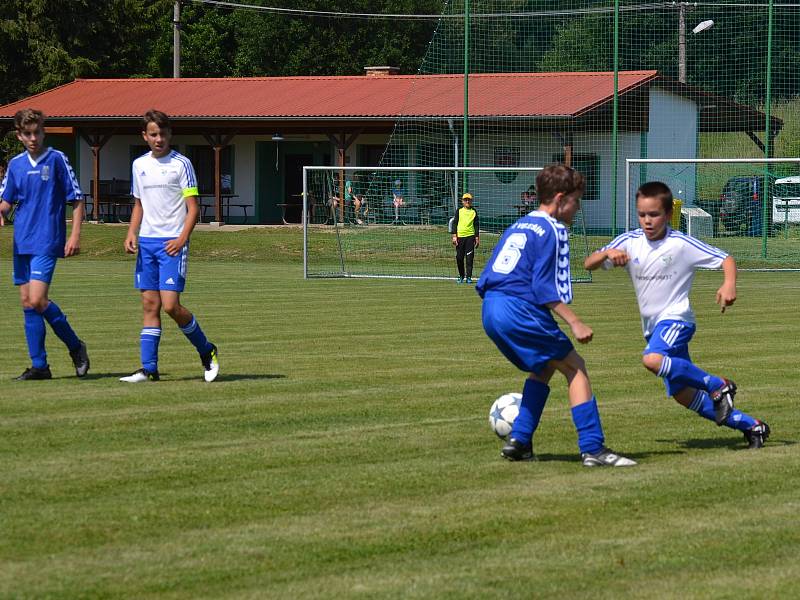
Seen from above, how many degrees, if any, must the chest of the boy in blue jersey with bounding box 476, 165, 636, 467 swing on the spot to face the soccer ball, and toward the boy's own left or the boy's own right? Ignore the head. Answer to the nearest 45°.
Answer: approximately 45° to the boy's own left

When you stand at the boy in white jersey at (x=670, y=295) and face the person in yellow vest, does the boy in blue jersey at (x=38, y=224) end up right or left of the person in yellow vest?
left

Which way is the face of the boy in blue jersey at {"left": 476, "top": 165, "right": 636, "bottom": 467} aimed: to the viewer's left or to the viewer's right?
to the viewer's right

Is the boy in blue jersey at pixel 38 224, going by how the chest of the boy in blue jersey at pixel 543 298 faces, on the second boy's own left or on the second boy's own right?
on the second boy's own left

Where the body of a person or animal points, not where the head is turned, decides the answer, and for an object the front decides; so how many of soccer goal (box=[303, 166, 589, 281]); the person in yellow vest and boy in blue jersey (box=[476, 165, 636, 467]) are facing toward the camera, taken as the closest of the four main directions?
2

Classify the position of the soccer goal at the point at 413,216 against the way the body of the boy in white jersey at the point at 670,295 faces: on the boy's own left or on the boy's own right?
on the boy's own right

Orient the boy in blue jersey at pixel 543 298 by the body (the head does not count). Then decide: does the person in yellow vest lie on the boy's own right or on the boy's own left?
on the boy's own left

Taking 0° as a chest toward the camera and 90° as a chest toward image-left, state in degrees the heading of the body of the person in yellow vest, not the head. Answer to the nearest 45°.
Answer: approximately 0°

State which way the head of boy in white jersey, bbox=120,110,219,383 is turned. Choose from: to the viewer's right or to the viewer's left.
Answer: to the viewer's right

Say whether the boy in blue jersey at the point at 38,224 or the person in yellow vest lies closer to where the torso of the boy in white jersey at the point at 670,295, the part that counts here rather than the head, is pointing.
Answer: the boy in blue jersey
